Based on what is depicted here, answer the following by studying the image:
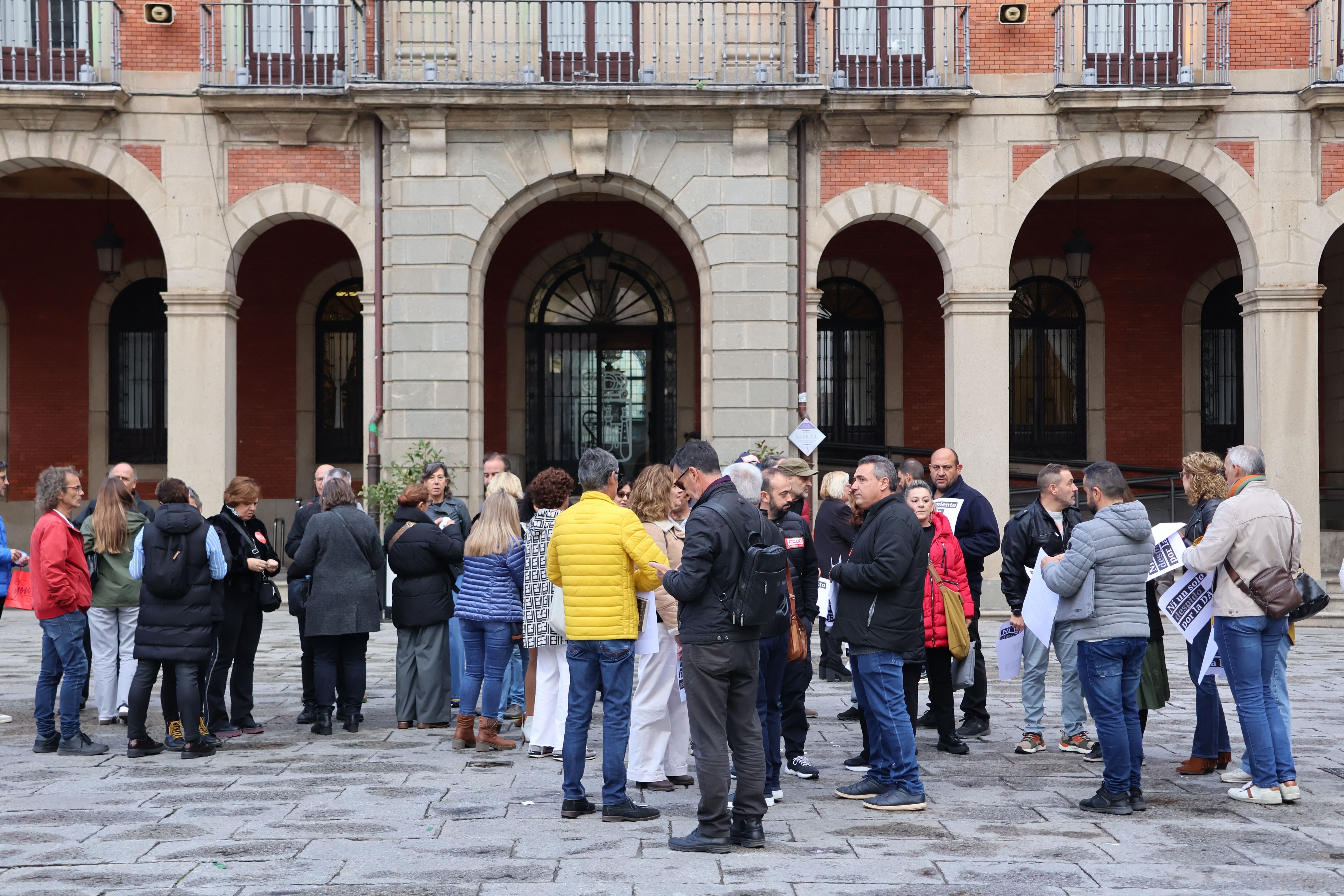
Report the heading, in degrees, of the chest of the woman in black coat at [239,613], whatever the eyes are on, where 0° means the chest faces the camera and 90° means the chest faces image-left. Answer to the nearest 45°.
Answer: approximately 315°

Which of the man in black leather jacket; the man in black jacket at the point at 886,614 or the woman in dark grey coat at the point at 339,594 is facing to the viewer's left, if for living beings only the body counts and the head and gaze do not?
the man in black jacket

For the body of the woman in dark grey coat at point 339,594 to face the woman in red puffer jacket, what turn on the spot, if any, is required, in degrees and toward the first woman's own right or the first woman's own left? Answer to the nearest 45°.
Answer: approximately 135° to the first woman's own right

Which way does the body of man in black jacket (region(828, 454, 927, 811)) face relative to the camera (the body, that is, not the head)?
to the viewer's left

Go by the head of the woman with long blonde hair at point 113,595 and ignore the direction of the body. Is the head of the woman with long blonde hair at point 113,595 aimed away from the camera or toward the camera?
away from the camera

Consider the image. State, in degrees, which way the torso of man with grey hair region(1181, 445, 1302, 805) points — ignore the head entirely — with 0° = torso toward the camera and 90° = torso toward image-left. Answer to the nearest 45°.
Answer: approximately 135°

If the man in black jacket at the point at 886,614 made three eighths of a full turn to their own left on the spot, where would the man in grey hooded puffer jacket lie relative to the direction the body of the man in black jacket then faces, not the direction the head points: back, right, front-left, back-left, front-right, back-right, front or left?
front-left

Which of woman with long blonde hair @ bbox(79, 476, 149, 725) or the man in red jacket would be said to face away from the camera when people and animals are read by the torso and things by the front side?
the woman with long blonde hair

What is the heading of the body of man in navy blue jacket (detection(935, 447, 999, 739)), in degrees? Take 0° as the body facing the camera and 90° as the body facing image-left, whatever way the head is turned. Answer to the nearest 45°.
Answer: approximately 45°

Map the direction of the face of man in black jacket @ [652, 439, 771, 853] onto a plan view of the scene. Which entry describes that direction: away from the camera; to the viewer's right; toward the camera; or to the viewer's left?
to the viewer's left

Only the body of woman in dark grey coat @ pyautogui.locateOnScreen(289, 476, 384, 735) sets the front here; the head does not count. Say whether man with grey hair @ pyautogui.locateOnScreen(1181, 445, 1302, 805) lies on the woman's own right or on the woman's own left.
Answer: on the woman's own right

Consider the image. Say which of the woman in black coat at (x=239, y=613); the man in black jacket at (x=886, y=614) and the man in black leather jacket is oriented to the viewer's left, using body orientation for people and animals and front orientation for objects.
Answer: the man in black jacket
